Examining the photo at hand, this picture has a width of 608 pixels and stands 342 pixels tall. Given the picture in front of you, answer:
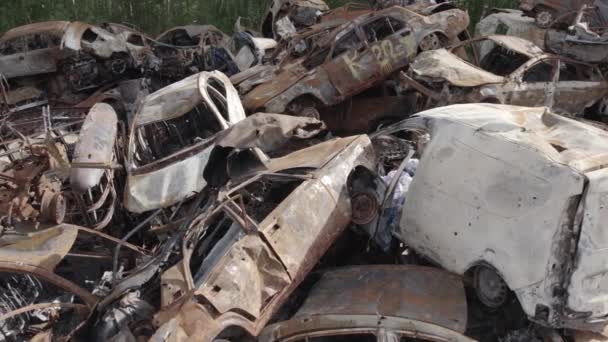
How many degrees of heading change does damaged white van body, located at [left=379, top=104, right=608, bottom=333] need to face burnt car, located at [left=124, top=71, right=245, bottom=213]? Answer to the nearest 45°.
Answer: approximately 45° to its left

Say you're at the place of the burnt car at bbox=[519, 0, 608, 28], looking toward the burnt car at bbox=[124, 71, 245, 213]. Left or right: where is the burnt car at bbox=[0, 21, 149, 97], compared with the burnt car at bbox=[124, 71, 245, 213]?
right

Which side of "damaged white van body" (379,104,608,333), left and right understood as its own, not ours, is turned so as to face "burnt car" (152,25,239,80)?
front

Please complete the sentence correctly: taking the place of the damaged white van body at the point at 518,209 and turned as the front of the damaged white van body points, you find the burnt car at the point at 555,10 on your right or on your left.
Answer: on your right

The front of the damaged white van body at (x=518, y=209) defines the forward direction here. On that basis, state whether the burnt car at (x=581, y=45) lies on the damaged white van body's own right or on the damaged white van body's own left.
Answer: on the damaged white van body's own right

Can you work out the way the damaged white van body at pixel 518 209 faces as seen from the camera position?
facing away from the viewer and to the left of the viewer

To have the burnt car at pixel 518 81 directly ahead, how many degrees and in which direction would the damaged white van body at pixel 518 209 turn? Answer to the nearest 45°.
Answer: approximately 45° to its right
